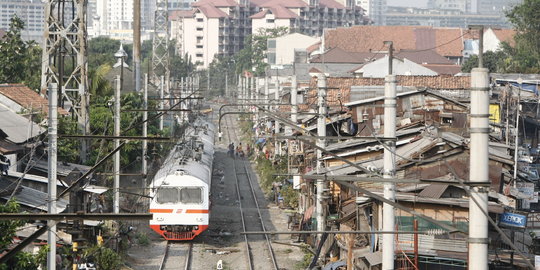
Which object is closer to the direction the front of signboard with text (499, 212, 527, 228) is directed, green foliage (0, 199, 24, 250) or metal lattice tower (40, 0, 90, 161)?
the green foliage

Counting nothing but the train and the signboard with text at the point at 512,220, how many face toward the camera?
2

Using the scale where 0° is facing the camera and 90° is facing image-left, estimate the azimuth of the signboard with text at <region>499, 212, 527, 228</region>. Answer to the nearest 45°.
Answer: approximately 0°

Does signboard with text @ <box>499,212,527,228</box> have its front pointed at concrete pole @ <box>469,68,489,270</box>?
yes

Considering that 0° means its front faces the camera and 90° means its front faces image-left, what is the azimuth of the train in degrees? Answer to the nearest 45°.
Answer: approximately 0°

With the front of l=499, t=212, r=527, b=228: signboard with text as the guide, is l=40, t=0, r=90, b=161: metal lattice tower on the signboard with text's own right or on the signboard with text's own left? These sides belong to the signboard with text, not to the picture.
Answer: on the signboard with text's own right

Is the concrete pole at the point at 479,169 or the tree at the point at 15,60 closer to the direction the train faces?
the concrete pole

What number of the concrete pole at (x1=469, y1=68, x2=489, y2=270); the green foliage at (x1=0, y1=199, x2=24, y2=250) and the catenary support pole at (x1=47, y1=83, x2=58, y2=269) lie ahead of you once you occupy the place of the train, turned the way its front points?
3
